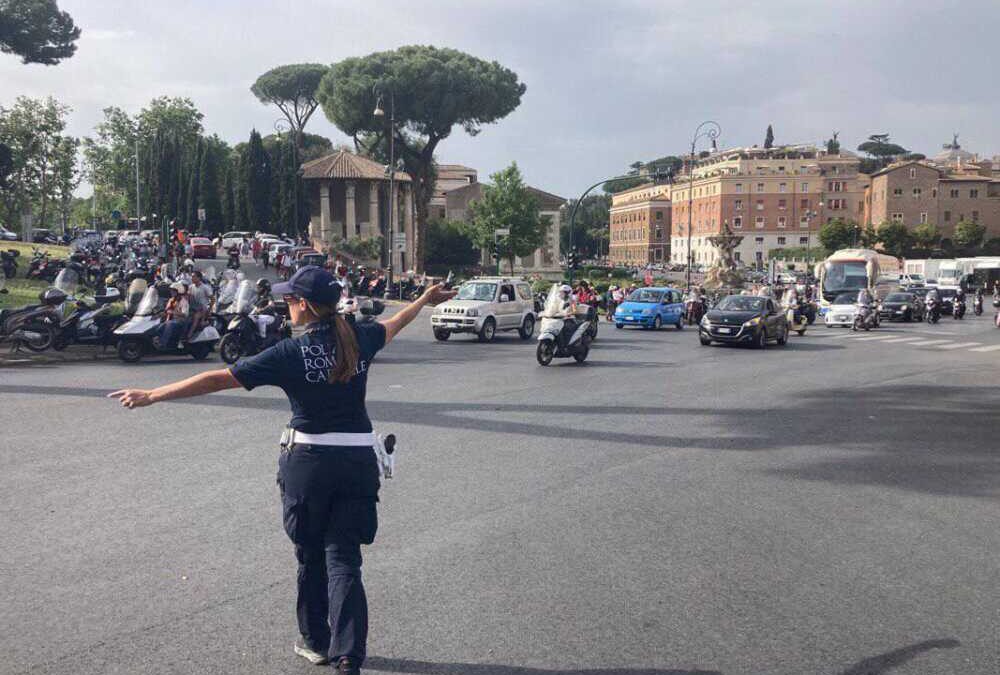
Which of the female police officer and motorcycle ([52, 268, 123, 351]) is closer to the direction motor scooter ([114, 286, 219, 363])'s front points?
the motorcycle

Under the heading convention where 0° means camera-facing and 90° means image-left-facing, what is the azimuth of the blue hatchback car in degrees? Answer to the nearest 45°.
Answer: approximately 45°

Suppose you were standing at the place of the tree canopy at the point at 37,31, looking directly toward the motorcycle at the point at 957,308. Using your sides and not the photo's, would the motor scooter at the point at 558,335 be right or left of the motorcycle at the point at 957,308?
right

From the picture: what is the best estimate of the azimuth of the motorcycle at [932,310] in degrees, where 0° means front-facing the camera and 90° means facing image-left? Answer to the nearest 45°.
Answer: approximately 45°

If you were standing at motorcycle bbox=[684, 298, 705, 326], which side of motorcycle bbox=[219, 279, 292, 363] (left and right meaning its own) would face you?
back

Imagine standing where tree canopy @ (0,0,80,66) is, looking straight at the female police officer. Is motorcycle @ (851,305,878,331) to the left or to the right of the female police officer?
left

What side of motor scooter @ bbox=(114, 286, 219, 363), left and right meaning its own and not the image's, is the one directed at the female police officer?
left

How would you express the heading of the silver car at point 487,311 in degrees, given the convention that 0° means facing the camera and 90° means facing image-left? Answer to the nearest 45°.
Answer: approximately 45°

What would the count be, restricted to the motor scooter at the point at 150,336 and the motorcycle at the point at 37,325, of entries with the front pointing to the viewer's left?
2

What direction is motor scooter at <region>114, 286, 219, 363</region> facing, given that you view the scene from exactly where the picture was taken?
facing to the left of the viewer

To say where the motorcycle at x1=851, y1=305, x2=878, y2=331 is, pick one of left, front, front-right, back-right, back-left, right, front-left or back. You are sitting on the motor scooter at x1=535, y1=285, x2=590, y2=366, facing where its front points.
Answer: back

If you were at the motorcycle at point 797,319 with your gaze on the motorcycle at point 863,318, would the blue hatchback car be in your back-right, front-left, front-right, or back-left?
back-left

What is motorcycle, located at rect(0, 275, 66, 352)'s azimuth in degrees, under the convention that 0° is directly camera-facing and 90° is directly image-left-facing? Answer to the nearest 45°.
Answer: approximately 90°

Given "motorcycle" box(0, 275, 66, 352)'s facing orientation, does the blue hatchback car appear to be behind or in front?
behind

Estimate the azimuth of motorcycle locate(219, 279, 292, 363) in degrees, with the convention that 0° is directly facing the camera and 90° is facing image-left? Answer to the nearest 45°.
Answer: approximately 45°

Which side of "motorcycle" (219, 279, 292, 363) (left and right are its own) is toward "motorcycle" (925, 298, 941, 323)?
back
